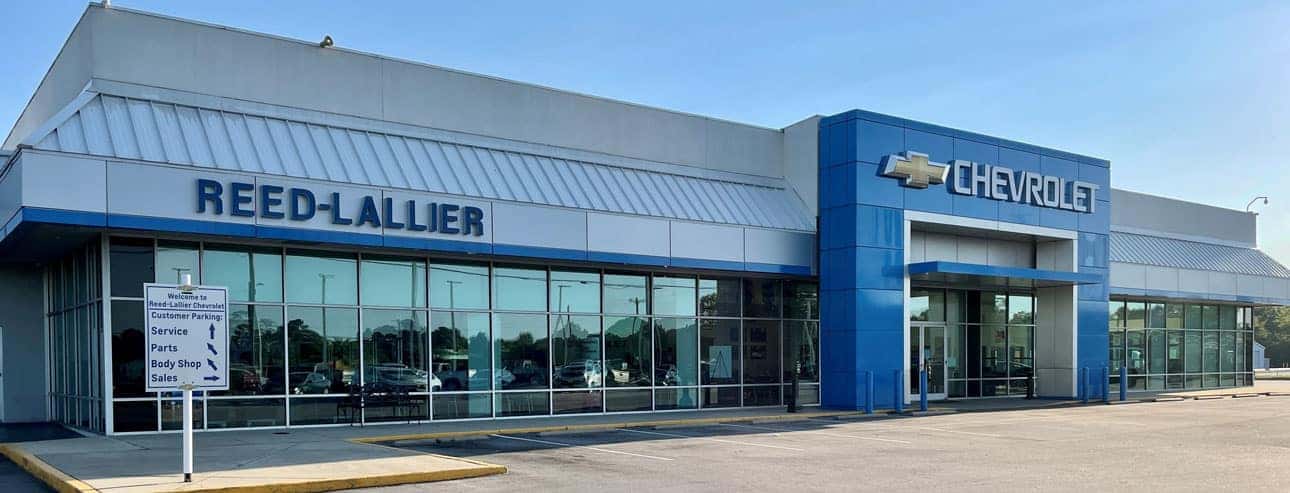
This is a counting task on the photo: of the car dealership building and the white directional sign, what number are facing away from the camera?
0

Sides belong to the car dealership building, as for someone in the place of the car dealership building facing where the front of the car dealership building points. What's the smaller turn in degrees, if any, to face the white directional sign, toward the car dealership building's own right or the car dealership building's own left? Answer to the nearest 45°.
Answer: approximately 45° to the car dealership building's own right

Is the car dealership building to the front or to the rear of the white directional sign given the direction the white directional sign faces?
to the rear

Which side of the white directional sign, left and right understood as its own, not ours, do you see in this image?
front
